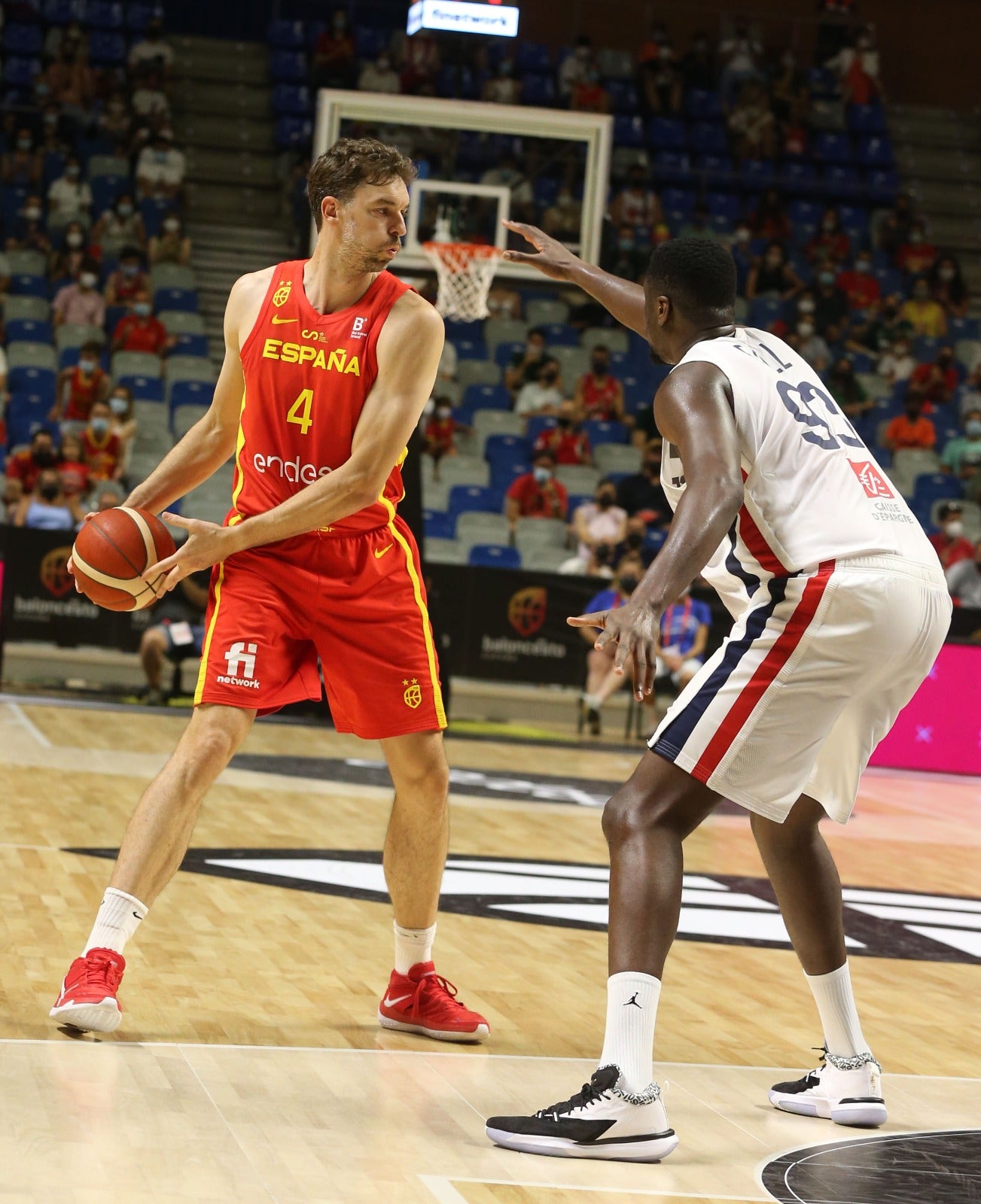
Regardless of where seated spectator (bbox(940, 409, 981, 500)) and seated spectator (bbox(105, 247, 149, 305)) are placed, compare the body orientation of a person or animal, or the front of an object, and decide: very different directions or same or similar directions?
same or similar directions

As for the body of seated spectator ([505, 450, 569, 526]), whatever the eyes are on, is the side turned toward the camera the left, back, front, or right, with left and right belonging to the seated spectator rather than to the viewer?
front

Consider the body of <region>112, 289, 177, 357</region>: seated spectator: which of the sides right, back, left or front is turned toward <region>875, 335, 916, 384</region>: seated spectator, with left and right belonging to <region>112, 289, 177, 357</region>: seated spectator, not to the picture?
left

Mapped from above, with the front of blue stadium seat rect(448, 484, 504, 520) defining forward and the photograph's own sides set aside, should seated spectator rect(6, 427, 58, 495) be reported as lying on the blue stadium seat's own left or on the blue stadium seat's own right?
on the blue stadium seat's own right

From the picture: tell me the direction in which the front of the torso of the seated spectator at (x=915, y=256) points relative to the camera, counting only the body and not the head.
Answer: toward the camera

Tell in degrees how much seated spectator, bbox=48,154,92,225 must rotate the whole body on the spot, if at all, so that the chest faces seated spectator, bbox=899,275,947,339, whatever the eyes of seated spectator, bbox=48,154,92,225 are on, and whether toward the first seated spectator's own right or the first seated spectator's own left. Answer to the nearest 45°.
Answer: approximately 90° to the first seated spectator's own left

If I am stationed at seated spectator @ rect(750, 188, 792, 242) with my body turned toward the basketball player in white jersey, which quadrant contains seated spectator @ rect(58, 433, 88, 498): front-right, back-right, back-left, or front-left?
front-right

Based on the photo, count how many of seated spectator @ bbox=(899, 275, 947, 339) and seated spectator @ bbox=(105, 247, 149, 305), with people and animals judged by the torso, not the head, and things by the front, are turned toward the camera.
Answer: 2

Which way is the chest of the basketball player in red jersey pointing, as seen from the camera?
toward the camera

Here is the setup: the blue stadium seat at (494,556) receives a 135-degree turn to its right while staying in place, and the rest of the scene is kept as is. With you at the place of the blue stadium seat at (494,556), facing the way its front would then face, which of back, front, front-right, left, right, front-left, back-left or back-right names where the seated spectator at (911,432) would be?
right

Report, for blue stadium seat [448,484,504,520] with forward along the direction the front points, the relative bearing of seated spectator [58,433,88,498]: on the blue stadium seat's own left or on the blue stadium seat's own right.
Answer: on the blue stadium seat's own right

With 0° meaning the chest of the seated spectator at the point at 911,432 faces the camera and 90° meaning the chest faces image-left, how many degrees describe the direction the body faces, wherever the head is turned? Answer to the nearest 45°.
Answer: approximately 0°
